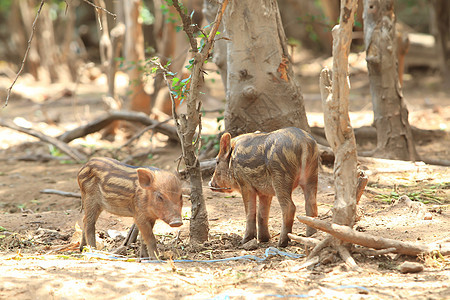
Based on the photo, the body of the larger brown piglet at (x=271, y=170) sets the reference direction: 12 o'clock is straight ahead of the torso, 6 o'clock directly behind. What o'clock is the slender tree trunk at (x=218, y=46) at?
The slender tree trunk is roughly at 1 o'clock from the larger brown piglet.

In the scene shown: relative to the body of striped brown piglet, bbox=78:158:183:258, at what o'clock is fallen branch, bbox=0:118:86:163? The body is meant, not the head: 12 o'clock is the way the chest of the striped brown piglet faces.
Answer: The fallen branch is roughly at 7 o'clock from the striped brown piglet.

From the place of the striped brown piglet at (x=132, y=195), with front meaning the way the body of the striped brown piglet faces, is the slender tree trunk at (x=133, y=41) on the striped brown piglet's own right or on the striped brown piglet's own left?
on the striped brown piglet's own left

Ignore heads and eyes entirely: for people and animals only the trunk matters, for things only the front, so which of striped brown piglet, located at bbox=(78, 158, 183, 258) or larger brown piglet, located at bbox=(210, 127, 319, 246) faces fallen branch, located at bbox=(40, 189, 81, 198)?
larger brown piglet, located at bbox=(210, 127, 319, 246)

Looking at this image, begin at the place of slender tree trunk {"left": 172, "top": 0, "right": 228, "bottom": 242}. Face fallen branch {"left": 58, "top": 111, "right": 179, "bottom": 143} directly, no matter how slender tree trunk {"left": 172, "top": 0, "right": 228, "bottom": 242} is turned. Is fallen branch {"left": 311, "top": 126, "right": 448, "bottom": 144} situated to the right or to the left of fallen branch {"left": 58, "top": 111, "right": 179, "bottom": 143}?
right

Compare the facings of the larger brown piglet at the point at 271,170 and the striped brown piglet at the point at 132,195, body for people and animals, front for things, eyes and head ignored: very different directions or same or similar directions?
very different directions

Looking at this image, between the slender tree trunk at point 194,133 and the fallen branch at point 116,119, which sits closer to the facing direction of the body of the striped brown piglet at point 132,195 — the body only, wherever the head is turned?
the slender tree trunk

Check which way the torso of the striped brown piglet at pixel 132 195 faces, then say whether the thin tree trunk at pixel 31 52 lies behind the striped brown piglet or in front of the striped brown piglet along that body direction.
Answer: behind

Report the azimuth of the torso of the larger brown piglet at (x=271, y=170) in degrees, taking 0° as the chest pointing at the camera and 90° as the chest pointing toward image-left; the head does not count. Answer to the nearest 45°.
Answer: approximately 135°

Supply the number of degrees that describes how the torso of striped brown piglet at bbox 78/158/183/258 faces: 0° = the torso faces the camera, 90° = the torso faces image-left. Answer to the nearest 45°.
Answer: approximately 315°

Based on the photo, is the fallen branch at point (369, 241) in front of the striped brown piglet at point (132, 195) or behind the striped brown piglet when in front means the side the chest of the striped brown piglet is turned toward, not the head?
in front

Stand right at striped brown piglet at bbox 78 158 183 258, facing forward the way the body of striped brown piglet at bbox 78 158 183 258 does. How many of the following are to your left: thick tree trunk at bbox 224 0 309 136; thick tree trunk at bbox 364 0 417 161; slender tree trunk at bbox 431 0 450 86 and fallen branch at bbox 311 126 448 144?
4

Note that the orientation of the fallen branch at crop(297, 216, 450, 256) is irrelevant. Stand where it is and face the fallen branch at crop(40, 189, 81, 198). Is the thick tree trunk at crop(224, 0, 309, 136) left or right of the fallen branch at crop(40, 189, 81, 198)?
right

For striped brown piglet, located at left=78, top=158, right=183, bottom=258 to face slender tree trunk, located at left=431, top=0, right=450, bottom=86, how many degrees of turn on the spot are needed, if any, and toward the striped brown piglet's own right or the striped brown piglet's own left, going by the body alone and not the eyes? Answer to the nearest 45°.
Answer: approximately 90° to the striped brown piglet's own left

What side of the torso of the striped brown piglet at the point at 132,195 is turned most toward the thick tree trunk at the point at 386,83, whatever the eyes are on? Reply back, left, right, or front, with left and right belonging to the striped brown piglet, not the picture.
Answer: left
